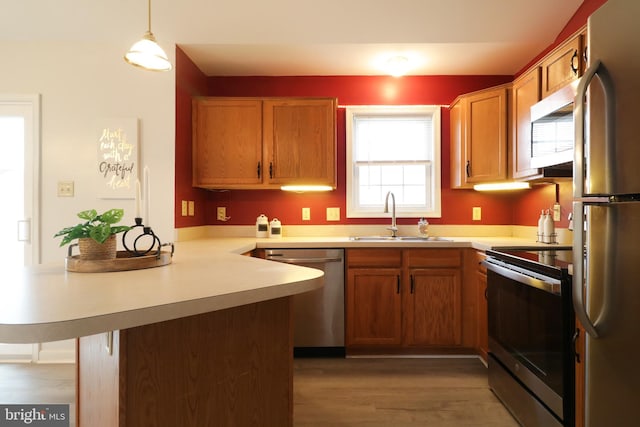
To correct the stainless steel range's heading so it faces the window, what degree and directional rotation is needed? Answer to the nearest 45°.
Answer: approximately 90° to its right

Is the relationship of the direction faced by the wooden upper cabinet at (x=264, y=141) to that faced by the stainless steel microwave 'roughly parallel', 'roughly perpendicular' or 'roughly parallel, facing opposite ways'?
roughly perpendicular

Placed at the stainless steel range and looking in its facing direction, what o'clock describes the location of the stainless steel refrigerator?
The stainless steel refrigerator is roughly at 10 o'clock from the stainless steel range.

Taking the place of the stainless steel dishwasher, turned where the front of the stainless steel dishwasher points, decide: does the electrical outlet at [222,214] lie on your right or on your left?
on your right

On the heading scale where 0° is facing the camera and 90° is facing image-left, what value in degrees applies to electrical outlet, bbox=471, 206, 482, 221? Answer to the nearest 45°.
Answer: approximately 0°

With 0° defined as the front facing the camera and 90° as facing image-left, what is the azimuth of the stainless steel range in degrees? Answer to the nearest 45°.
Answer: approximately 45°

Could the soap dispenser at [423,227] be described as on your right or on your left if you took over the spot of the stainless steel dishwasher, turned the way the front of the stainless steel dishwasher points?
on your left

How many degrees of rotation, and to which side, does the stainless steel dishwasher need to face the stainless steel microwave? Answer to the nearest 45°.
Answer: approximately 45° to its left

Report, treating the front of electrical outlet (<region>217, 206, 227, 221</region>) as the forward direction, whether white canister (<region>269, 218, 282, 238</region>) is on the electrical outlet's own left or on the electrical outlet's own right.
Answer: on the electrical outlet's own left

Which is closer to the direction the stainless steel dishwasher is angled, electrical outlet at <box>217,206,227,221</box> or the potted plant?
the potted plant

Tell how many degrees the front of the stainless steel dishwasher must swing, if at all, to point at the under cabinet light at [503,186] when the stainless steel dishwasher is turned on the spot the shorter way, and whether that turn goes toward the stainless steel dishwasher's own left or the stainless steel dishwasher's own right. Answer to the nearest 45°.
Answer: approximately 90° to the stainless steel dishwasher's own left
